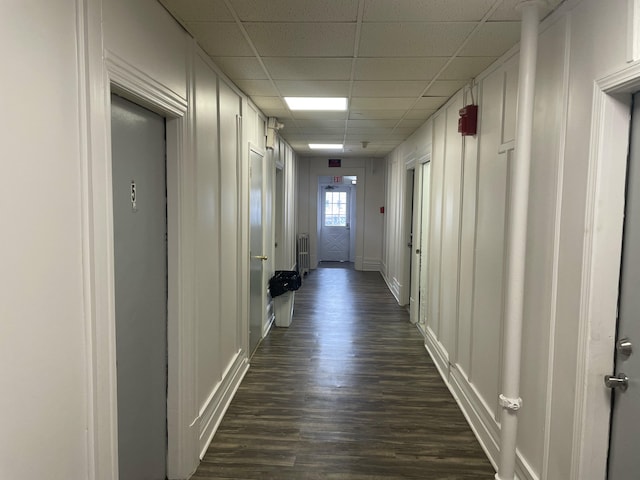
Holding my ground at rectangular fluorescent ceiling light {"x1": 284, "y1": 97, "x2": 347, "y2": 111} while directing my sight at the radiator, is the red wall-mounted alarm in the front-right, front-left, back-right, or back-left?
back-right

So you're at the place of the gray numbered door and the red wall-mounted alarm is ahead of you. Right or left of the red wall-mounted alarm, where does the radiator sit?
left

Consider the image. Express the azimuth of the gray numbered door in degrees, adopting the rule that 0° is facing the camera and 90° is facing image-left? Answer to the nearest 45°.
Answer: approximately 315°

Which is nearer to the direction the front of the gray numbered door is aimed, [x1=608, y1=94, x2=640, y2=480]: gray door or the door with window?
the gray door

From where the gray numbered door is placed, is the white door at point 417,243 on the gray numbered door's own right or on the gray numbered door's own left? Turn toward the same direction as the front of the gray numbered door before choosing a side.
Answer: on the gray numbered door's own left

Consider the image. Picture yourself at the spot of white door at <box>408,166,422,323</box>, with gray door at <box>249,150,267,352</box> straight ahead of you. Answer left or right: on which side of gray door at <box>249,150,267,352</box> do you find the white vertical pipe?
left
